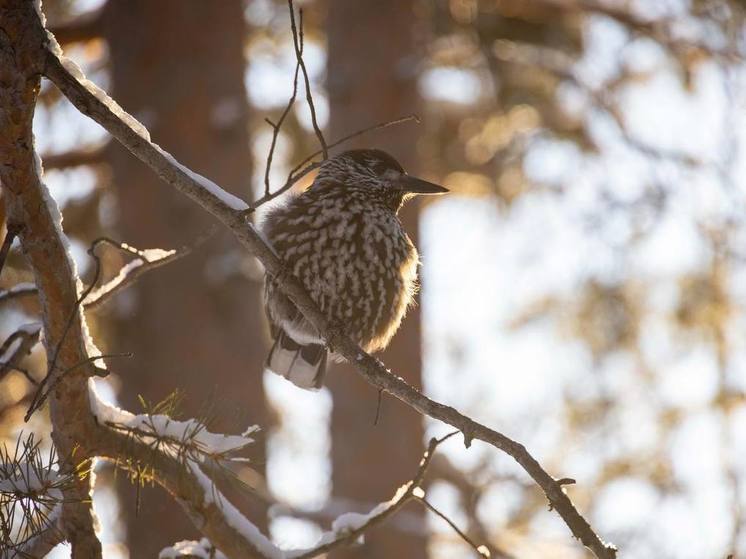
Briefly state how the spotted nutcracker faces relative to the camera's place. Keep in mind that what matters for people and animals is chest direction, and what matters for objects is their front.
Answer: facing the viewer and to the right of the viewer

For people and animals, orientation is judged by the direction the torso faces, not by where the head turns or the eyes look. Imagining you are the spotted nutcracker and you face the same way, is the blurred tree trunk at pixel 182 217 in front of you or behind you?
behind

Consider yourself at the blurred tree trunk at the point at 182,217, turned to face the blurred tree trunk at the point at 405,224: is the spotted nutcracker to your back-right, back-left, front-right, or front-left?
front-right

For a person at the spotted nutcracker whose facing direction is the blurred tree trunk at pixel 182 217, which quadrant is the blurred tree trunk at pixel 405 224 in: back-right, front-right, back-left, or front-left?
front-right
